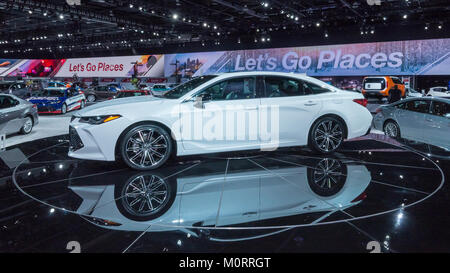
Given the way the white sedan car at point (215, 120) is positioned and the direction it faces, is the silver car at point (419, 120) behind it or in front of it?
behind

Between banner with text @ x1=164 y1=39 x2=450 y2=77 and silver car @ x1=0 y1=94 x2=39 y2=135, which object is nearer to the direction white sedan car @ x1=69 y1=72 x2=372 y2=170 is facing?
the silver car

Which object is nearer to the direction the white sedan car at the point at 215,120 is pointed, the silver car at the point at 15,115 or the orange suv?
the silver car

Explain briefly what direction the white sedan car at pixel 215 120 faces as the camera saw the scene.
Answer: facing to the left of the viewer

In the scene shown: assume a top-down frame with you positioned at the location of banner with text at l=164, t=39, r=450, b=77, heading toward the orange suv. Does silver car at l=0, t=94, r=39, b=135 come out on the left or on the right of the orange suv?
right

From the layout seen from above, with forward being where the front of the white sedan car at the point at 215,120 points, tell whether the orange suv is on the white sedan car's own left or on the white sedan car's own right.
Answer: on the white sedan car's own right

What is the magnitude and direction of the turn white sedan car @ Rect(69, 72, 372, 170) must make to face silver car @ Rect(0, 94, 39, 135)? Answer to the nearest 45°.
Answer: approximately 45° to its right
